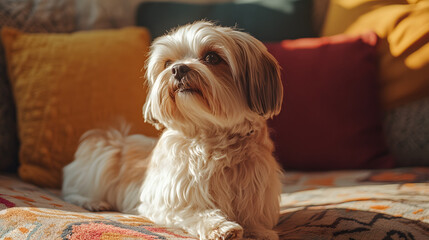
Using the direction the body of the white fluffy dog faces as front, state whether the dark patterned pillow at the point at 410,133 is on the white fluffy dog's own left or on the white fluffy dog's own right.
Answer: on the white fluffy dog's own left

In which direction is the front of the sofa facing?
toward the camera

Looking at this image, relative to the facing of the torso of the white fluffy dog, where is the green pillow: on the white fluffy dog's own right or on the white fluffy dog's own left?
on the white fluffy dog's own left

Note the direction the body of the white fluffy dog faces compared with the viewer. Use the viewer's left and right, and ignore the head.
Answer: facing the viewer and to the right of the viewer

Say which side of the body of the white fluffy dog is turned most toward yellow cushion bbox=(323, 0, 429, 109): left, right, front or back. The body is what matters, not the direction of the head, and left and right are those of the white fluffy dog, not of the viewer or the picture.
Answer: left
